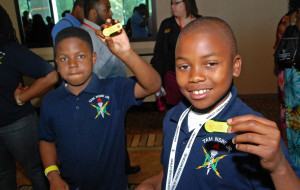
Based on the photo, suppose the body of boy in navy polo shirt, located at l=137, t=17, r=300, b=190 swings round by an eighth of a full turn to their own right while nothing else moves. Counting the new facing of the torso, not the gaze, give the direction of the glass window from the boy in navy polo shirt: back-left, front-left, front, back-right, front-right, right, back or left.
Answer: front-right

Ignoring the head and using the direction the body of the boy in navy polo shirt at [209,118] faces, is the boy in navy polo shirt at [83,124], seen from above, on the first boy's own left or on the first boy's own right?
on the first boy's own right

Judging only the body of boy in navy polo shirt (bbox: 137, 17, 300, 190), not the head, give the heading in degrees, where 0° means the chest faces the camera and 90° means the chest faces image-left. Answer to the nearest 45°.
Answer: approximately 45°
